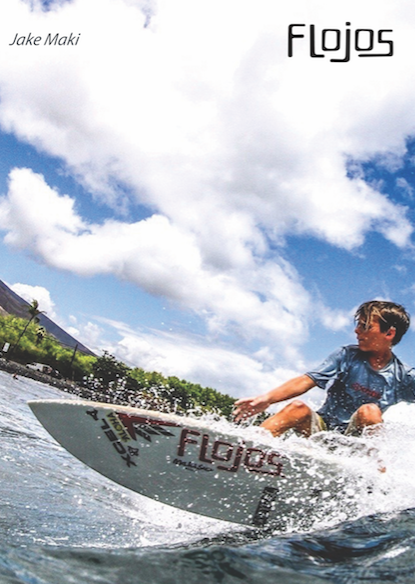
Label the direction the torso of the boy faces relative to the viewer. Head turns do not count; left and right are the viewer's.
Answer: facing the viewer

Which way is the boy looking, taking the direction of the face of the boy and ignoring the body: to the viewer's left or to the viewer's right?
to the viewer's left
